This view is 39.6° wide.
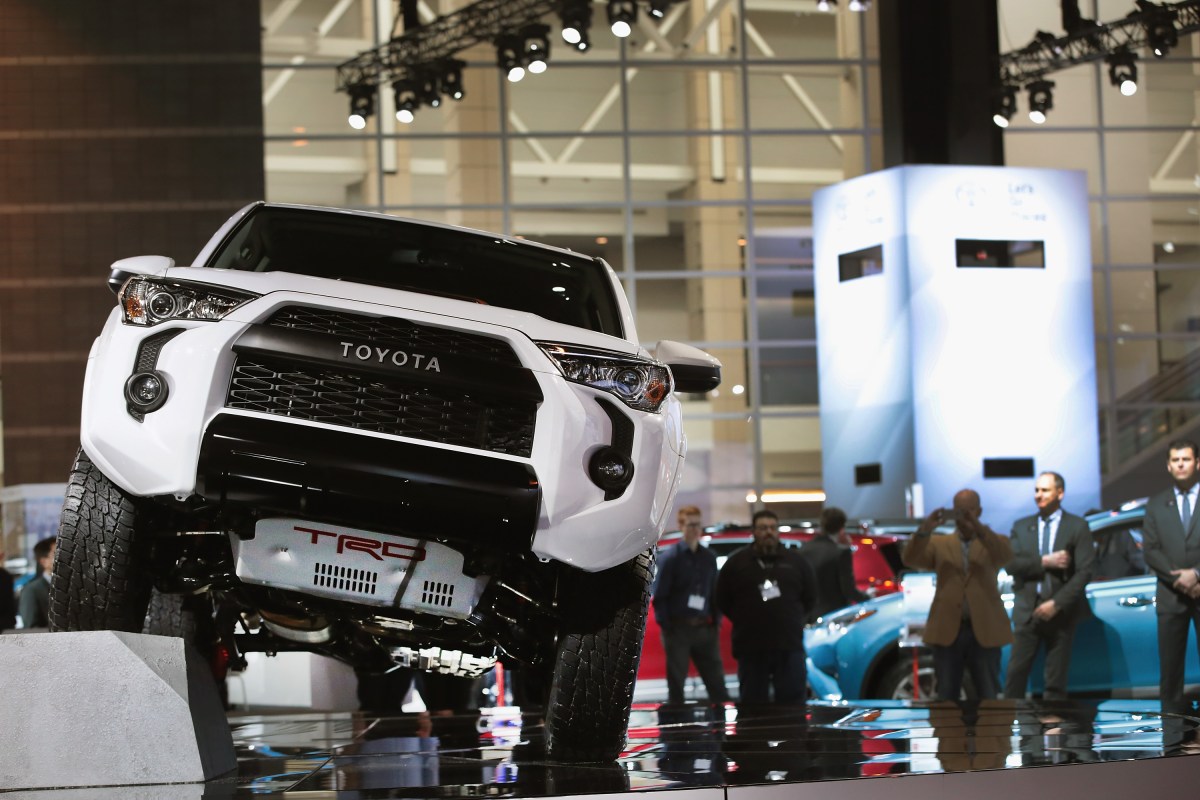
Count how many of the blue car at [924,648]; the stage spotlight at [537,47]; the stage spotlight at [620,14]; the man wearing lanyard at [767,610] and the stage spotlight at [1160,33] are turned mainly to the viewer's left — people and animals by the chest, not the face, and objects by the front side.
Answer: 1

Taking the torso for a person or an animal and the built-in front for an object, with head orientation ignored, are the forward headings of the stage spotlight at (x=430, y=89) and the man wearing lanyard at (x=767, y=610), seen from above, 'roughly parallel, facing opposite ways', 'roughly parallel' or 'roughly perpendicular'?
roughly parallel

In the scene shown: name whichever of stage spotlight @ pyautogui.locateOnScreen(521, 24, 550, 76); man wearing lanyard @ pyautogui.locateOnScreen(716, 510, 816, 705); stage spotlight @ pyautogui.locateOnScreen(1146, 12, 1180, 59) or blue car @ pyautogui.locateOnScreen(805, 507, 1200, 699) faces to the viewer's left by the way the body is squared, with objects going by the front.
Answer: the blue car

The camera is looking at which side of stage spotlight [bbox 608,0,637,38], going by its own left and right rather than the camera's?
front

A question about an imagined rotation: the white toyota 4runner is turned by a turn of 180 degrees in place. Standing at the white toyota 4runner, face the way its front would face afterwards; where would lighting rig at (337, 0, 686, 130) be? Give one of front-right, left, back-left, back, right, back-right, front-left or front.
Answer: front

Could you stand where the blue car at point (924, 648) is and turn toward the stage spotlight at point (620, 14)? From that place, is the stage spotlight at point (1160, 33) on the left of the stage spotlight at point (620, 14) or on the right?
right

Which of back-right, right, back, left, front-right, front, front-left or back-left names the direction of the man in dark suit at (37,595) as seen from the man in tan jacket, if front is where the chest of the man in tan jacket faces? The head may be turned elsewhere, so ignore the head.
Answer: right

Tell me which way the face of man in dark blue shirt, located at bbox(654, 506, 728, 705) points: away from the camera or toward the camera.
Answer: toward the camera

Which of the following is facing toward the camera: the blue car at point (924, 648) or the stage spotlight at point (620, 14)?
the stage spotlight

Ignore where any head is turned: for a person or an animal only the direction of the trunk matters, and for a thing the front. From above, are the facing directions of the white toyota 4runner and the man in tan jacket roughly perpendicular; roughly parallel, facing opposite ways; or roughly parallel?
roughly parallel

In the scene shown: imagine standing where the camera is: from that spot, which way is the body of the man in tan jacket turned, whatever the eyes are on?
toward the camera

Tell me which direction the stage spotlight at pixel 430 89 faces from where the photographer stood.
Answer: facing the viewer

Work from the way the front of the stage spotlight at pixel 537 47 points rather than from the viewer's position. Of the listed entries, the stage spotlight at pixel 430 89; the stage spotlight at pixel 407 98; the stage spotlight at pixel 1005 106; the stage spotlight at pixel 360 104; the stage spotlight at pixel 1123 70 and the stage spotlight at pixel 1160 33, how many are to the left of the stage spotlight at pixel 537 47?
3

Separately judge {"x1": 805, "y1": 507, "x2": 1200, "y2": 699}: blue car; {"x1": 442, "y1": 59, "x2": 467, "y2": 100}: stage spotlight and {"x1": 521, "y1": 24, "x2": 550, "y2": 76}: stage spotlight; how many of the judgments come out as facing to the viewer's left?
1
